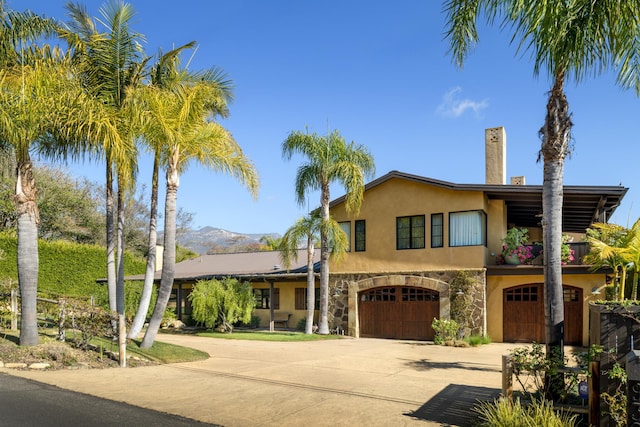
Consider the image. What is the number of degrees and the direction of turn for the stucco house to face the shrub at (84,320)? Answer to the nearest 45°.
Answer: approximately 45° to its right

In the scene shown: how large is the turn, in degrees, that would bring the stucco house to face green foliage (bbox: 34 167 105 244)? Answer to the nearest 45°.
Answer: approximately 135° to its right

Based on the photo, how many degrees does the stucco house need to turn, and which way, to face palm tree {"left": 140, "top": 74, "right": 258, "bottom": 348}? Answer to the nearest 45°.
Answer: approximately 45° to its right

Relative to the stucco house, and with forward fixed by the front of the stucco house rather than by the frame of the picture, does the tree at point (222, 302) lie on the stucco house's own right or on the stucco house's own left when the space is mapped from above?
on the stucco house's own right

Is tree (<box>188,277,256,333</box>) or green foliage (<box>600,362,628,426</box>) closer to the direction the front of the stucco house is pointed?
the green foliage

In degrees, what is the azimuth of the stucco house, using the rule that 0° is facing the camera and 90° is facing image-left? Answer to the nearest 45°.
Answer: approximately 0°

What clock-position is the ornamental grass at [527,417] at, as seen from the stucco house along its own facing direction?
The ornamental grass is roughly at 12 o'clock from the stucco house.
